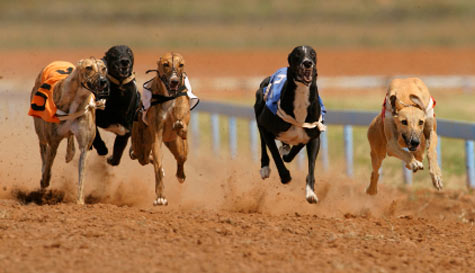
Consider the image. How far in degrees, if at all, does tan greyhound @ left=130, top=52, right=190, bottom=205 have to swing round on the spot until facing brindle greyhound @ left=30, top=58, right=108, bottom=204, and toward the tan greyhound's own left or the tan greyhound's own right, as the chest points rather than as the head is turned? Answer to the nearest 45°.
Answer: approximately 90° to the tan greyhound's own right

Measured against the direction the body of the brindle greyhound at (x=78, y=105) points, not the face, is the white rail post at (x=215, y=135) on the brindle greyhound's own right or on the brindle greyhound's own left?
on the brindle greyhound's own left

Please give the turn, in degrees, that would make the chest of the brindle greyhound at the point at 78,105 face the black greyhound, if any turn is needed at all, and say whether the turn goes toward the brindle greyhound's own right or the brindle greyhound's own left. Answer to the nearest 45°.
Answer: approximately 90° to the brindle greyhound's own left

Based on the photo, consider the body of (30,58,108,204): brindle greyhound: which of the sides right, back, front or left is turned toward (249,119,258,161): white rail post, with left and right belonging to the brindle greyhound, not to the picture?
left

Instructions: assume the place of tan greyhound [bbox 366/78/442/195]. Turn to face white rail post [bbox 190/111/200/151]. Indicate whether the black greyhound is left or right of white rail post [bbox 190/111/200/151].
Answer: left

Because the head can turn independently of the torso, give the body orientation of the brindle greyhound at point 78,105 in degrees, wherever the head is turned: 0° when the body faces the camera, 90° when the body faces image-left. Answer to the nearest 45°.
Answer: approximately 315°

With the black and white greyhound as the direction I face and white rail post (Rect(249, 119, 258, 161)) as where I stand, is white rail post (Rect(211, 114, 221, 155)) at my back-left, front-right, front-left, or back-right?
back-right

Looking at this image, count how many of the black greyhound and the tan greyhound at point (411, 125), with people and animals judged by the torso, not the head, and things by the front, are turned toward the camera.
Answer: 2

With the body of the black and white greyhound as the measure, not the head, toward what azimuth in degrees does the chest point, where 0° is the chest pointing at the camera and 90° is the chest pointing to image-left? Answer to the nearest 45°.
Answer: approximately 315°
